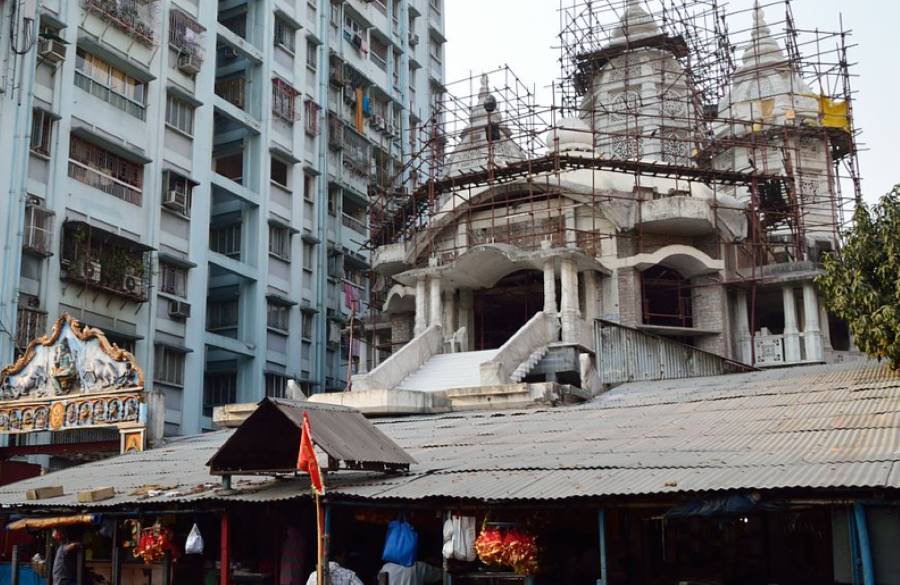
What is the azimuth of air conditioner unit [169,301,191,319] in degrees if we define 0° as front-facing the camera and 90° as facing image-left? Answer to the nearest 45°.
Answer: approximately 315°

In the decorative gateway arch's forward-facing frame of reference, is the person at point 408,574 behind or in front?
in front

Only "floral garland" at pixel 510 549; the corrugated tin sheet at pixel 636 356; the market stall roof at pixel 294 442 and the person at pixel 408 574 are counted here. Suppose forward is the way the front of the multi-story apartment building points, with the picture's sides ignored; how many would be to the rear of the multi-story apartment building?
0

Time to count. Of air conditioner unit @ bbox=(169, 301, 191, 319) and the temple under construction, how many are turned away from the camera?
0

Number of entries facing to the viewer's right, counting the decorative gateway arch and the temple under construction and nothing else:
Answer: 0

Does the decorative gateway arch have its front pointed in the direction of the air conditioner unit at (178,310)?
no

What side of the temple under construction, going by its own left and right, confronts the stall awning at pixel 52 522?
front

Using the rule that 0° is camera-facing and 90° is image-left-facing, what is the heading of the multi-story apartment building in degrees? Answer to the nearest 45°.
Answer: approximately 315°

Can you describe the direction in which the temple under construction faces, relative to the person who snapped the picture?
facing the viewer and to the left of the viewer

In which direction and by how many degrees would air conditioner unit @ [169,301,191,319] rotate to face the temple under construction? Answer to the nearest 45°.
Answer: approximately 45° to its left

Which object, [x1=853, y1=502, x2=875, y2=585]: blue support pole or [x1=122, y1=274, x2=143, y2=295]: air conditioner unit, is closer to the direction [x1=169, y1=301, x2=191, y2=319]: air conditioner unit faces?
the blue support pole

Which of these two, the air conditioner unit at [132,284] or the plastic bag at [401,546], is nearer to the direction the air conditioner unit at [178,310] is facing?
the plastic bag

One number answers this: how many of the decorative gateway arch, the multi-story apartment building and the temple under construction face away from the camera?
0

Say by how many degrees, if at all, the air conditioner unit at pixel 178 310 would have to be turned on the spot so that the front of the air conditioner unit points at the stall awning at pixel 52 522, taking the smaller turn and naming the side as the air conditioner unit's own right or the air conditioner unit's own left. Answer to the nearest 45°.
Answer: approximately 45° to the air conditioner unit's own right

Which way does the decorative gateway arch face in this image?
toward the camera

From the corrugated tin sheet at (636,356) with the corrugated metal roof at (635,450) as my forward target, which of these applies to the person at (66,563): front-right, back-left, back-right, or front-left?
front-right

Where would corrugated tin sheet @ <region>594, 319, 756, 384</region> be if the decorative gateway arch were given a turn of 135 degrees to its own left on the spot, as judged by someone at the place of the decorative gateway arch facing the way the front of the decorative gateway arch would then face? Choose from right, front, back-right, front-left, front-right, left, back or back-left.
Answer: front-right

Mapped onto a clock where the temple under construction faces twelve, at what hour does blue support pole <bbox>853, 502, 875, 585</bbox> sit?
The blue support pole is roughly at 10 o'clock from the temple under construction.
